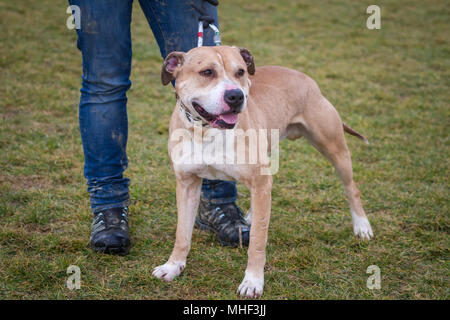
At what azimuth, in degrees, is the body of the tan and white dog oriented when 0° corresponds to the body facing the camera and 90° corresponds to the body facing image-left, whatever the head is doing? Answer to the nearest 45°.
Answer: approximately 45°
